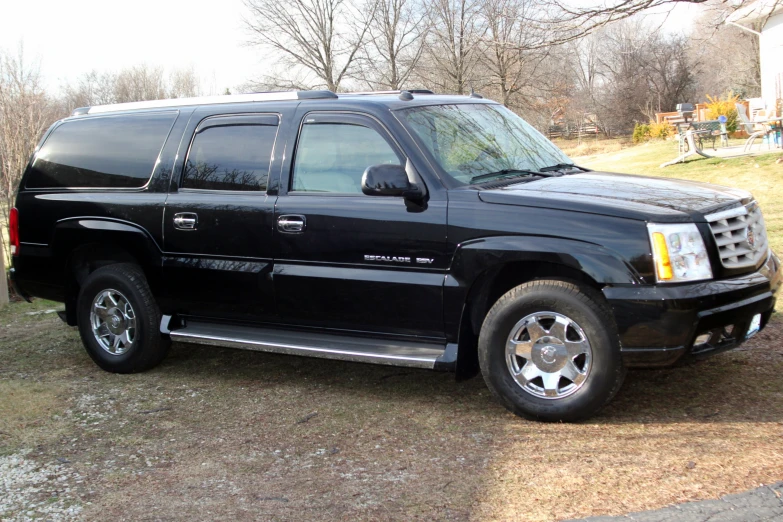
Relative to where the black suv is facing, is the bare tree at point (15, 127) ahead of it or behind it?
behind

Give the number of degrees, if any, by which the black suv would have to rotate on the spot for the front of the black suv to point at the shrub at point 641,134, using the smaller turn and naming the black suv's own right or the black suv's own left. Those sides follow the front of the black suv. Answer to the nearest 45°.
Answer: approximately 135° to the black suv's own left

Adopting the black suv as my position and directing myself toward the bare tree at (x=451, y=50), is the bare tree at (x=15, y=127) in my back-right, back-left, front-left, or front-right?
front-left

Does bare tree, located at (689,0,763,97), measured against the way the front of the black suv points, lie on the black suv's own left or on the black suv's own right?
on the black suv's own left

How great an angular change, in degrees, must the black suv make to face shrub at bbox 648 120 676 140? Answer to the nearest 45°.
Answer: approximately 135° to its left
